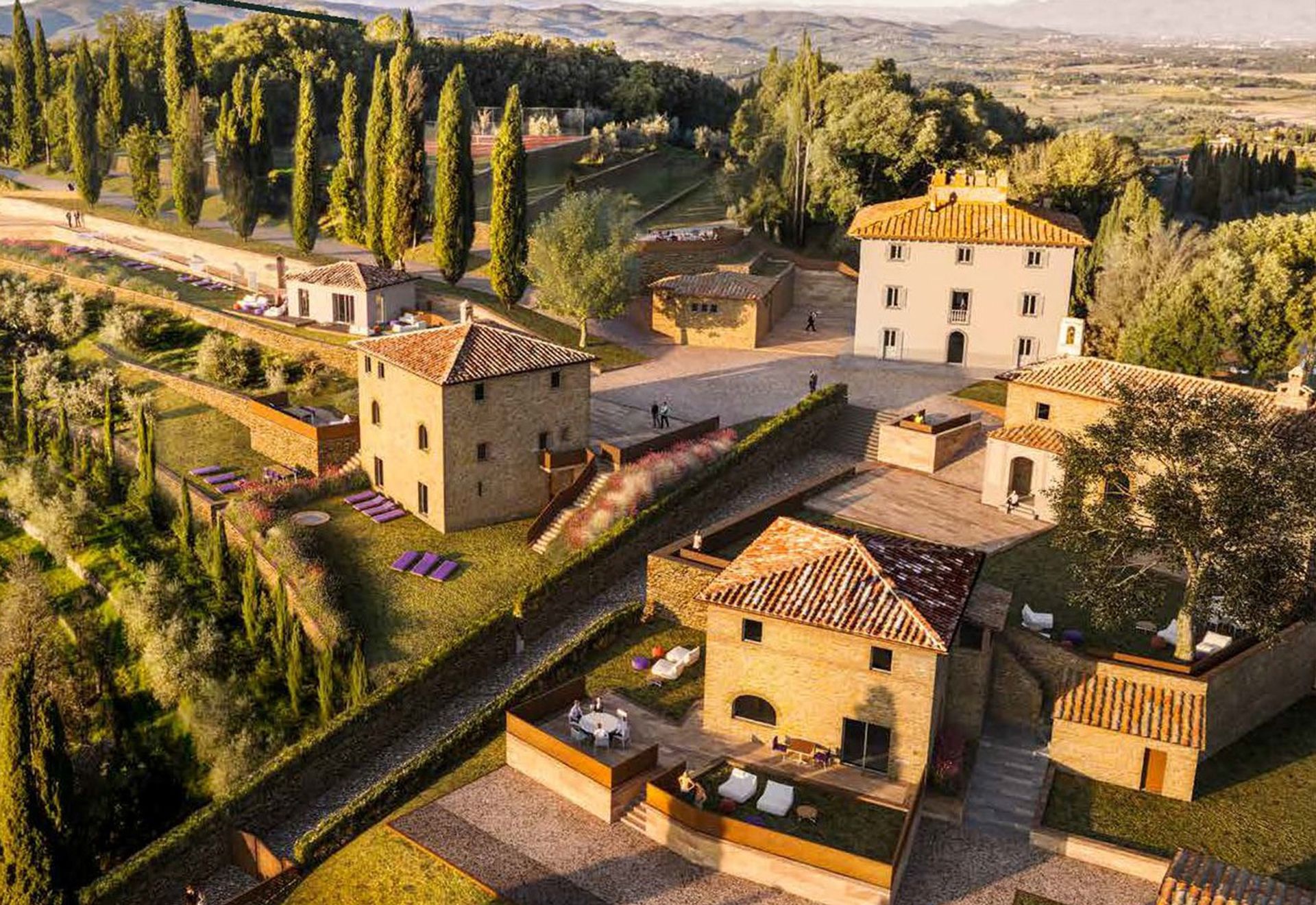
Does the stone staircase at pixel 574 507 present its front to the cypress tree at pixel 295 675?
yes

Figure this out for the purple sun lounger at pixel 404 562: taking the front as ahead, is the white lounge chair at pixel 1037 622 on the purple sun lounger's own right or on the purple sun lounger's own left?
on the purple sun lounger's own left

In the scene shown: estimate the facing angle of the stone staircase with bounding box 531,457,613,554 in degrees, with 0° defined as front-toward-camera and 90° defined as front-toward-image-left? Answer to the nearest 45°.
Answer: approximately 45°

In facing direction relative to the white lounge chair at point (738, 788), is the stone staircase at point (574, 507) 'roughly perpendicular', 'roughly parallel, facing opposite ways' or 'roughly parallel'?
roughly parallel

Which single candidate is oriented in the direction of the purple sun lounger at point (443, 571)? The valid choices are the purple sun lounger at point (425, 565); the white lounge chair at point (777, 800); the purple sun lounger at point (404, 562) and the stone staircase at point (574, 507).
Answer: the stone staircase

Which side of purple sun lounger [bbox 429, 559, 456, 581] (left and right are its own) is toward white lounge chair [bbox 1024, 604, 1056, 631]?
left

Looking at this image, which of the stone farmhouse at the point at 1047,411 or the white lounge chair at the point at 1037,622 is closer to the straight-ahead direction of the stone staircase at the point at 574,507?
the white lounge chair

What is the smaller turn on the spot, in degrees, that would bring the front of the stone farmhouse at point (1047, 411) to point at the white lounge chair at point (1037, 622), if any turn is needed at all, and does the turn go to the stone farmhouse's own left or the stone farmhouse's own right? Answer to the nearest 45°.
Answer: approximately 45° to the stone farmhouse's own left

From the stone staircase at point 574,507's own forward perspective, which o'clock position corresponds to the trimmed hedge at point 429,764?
The trimmed hedge is roughly at 11 o'clock from the stone staircase.

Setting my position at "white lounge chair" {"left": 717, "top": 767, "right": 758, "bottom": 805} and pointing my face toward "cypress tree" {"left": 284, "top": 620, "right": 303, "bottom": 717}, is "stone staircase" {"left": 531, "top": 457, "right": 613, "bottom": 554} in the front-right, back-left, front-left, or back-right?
front-right

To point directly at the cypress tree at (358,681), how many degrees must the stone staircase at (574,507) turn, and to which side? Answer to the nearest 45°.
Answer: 0° — it already faces it

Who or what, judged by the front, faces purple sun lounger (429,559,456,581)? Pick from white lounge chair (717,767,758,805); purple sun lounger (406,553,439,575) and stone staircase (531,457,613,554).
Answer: the stone staircase

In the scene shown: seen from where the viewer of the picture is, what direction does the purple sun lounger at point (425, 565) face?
facing the viewer and to the left of the viewer

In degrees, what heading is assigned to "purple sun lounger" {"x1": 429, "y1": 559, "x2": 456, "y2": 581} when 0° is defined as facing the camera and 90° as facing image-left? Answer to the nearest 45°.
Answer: approximately 45°

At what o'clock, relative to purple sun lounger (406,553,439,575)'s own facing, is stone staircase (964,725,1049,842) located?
The stone staircase is roughly at 9 o'clock from the purple sun lounger.

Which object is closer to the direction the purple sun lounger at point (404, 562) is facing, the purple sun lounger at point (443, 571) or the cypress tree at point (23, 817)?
the cypress tree
